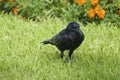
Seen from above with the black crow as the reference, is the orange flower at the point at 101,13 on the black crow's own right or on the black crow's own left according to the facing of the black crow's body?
on the black crow's own left

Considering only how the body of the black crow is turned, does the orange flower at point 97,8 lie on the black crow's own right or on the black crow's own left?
on the black crow's own left
